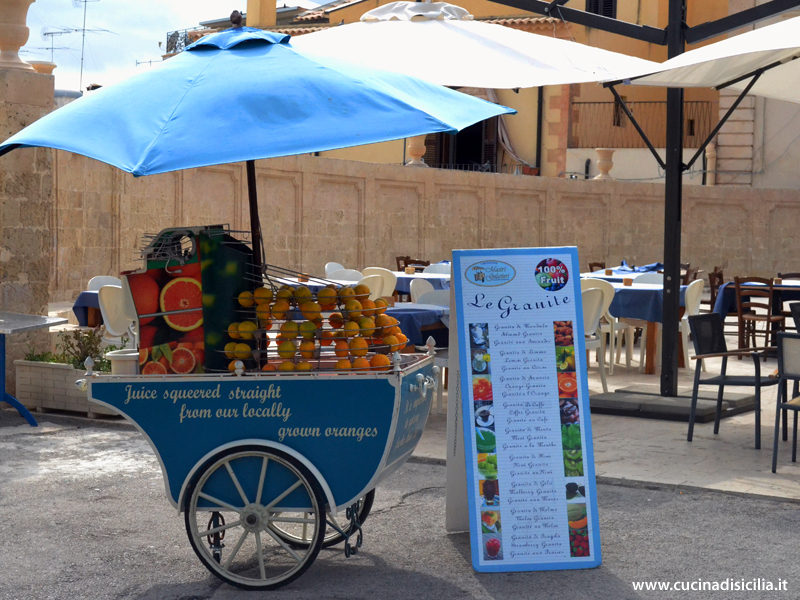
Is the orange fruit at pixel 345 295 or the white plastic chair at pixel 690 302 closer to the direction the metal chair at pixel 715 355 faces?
the orange fruit

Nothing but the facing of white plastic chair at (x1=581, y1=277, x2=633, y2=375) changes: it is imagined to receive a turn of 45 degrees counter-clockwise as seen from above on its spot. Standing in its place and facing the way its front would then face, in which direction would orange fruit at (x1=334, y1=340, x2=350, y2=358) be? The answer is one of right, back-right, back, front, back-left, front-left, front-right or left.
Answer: back

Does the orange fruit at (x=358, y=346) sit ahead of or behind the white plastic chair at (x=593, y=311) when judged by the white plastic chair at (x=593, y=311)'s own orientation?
behind

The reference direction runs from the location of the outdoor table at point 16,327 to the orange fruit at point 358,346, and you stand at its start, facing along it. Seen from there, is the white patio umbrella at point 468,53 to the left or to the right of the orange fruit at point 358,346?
left

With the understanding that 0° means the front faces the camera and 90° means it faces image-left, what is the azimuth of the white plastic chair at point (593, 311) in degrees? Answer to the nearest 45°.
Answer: approximately 225°

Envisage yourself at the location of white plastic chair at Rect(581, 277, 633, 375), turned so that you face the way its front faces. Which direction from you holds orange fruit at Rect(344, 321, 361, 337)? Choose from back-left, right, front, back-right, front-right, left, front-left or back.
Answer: back-right

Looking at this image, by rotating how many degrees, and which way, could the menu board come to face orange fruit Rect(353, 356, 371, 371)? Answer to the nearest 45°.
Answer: approximately 45° to its right

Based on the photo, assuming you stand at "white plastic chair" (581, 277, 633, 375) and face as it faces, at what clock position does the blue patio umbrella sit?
The blue patio umbrella is roughly at 5 o'clock from the white plastic chair.

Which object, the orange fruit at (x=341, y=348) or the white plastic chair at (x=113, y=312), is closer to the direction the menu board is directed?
the orange fruit

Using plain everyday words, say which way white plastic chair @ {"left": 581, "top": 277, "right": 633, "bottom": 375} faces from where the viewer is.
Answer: facing away from the viewer and to the right of the viewer
